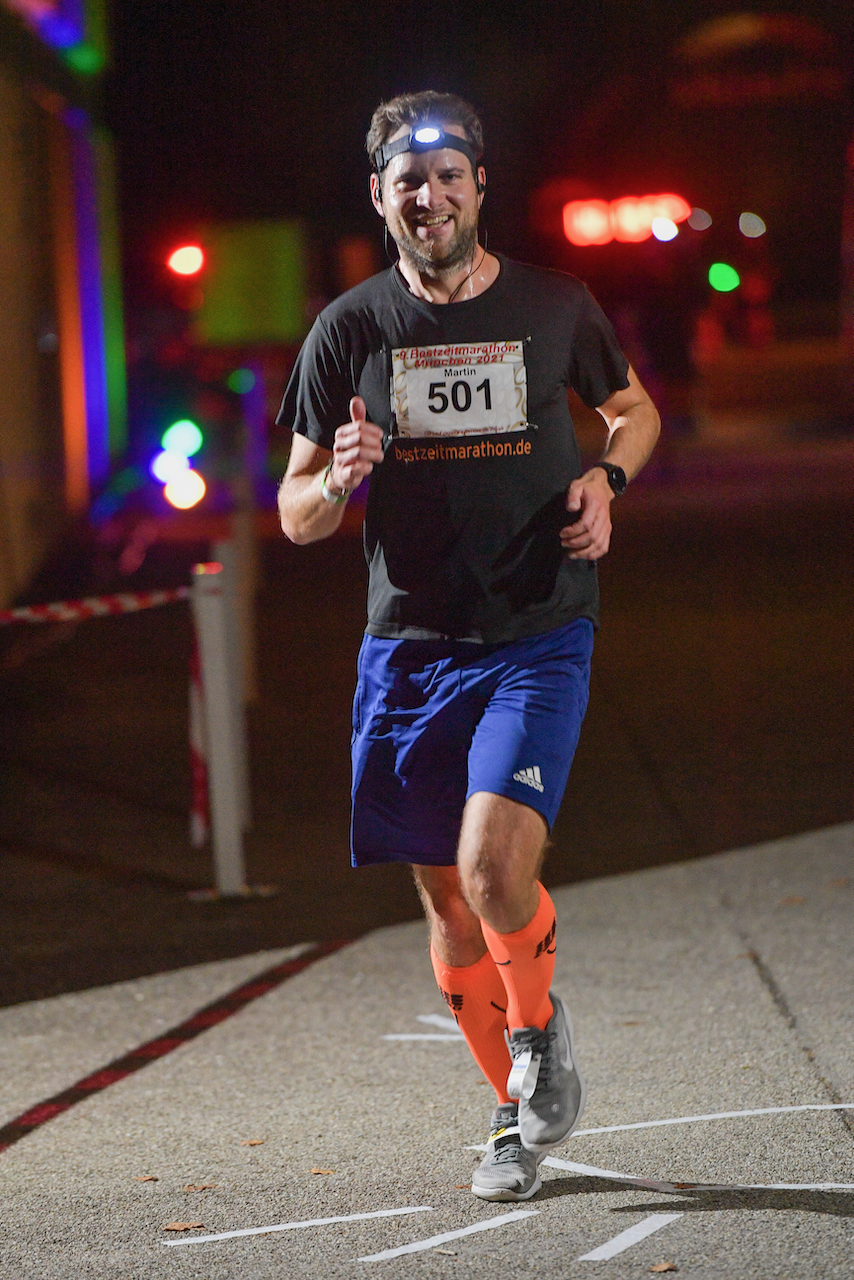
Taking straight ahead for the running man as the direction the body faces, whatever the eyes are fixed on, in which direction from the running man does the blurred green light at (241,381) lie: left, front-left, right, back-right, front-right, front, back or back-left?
back

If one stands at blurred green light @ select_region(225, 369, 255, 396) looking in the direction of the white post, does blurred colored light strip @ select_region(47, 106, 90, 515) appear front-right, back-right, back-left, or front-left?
front-right

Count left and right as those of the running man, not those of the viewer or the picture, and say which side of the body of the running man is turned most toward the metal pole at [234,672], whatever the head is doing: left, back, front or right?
back

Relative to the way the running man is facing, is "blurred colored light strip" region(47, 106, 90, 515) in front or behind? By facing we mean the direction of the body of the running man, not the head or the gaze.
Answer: behind

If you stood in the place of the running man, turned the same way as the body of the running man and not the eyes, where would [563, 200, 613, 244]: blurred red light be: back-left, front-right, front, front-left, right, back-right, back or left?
back

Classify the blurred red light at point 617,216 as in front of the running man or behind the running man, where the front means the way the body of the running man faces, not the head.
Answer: behind

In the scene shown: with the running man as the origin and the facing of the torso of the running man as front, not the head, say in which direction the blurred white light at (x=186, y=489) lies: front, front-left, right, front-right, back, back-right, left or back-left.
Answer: back

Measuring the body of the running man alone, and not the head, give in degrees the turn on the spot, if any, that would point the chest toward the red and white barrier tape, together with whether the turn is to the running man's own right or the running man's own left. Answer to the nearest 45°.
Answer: approximately 135° to the running man's own right

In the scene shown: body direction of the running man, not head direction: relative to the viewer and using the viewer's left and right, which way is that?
facing the viewer
